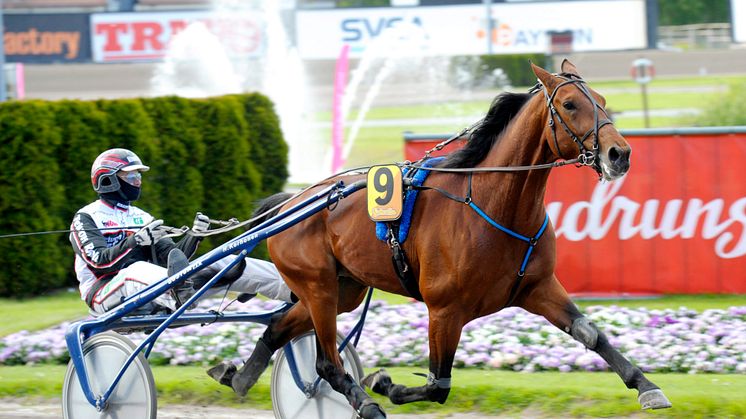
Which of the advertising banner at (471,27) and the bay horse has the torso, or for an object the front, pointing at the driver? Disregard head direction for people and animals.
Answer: the advertising banner

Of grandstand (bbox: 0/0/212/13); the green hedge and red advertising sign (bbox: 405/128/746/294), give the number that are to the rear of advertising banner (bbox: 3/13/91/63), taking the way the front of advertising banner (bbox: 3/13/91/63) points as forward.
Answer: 1

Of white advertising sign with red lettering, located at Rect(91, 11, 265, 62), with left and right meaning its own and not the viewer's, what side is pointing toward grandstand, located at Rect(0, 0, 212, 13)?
back

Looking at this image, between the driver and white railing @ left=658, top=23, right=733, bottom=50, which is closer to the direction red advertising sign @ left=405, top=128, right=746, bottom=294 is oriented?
the driver

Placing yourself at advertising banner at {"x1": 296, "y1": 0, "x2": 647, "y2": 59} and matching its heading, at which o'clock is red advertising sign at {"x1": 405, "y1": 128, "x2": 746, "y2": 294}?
The red advertising sign is roughly at 12 o'clock from the advertising banner.

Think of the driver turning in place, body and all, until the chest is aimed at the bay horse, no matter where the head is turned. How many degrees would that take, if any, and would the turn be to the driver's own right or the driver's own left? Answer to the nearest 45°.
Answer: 0° — they already face it
